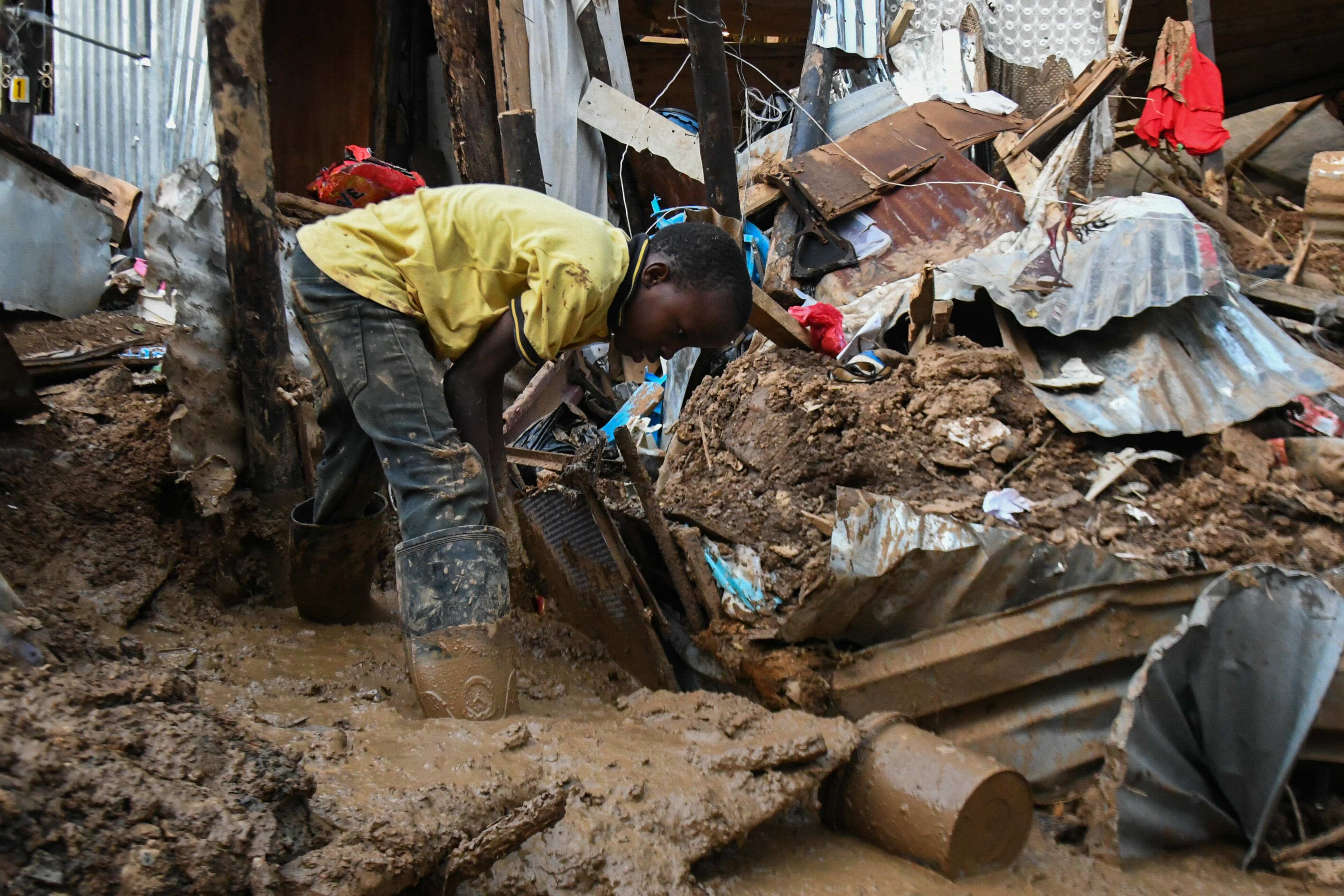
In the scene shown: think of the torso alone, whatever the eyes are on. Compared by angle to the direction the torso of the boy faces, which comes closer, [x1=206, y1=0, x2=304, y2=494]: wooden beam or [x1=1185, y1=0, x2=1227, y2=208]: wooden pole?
the wooden pole

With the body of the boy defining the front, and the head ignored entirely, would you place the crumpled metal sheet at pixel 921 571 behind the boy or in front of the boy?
in front

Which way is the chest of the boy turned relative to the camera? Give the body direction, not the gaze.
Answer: to the viewer's right

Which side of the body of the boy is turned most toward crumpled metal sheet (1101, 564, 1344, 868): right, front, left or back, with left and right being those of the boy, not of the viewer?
front

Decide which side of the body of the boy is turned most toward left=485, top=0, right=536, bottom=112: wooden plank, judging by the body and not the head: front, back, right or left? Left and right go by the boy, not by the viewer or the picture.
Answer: left

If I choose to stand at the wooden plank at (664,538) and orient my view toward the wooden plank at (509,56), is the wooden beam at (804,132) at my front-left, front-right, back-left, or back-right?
front-right

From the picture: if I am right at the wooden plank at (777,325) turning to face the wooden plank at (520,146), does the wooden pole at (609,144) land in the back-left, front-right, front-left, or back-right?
front-right

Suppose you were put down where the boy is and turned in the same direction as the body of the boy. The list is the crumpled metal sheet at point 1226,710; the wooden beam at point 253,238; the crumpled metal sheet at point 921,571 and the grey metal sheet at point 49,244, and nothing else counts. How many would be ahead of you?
2

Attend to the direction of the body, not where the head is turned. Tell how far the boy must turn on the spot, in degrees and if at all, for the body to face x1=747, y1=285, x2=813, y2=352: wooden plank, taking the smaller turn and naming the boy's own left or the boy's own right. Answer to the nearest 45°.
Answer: approximately 45° to the boy's own left

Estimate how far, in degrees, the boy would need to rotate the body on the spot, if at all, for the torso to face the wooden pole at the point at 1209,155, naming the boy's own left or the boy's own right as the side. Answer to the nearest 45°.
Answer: approximately 45° to the boy's own left

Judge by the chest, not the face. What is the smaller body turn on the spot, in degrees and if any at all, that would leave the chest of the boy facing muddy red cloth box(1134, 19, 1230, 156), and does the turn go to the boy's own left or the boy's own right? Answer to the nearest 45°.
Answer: approximately 45° to the boy's own left

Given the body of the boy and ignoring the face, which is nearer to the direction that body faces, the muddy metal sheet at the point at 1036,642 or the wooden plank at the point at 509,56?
the muddy metal sheet
